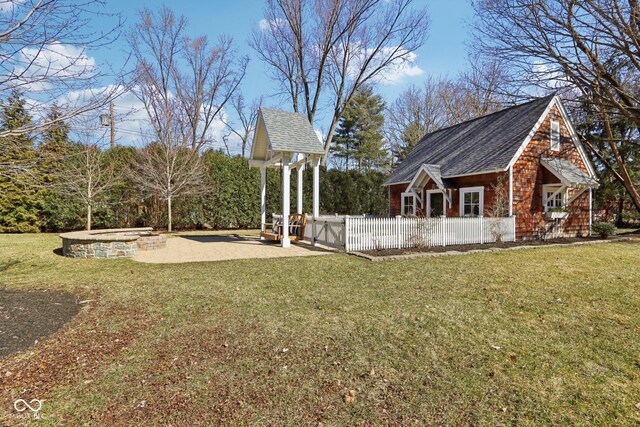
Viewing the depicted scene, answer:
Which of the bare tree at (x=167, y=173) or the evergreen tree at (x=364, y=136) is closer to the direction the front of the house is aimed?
the bare tree

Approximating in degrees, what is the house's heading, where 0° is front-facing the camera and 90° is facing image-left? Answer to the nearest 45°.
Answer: approximately 45°

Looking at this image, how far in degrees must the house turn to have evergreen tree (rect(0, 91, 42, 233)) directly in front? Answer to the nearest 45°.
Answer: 0° — it already faces it

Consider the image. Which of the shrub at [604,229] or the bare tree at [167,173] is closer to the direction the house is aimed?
the bare tree

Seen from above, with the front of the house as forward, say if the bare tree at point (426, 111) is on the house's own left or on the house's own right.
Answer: on the house's own right

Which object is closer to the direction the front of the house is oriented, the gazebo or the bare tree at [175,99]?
the gazebo

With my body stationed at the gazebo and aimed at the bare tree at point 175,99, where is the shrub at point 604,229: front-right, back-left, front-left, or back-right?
back-right

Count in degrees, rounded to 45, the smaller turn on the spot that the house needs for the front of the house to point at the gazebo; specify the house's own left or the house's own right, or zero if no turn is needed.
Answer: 0° — it already faces it
